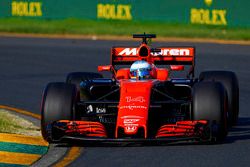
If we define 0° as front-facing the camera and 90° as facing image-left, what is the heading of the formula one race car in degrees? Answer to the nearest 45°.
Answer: approximately 0°

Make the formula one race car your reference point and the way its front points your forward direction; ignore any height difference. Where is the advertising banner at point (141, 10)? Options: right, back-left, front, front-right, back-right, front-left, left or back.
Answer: back
